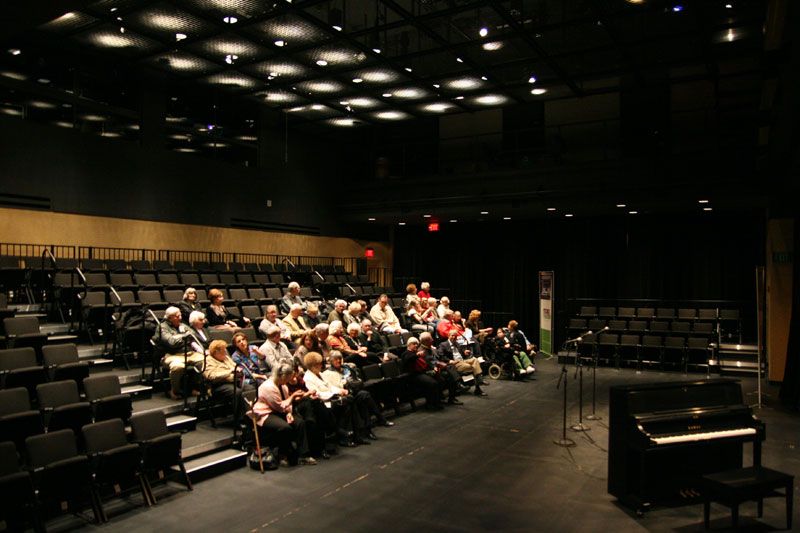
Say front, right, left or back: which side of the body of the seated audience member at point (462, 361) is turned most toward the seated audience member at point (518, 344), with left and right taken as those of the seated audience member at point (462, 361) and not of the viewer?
left

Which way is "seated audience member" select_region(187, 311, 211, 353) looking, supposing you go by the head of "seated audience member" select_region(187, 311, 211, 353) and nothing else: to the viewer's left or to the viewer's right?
to the viewer's right

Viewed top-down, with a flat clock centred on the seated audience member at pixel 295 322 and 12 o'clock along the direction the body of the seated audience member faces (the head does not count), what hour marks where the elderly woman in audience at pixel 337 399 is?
The elderly woman in audience is roughly at 1 o'clock from the seated audience member.

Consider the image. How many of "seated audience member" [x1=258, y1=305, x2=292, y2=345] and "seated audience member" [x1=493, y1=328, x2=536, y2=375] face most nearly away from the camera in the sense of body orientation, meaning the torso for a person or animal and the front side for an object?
0

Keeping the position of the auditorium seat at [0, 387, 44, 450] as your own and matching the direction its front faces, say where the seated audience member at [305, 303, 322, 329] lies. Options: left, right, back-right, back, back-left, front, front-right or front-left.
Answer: left

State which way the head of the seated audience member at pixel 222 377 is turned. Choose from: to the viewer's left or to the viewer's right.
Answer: to the viewer's right

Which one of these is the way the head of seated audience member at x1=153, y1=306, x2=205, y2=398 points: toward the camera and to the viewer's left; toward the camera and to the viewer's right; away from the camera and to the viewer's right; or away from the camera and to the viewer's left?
toward the camera and to the viewer's right

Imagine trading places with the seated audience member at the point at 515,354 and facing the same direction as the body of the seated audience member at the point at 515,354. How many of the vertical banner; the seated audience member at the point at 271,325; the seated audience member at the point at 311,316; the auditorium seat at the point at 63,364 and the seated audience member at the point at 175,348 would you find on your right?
4

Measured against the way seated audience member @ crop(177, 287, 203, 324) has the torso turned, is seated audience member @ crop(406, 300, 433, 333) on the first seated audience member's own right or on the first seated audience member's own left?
on the first seated audience member's own left

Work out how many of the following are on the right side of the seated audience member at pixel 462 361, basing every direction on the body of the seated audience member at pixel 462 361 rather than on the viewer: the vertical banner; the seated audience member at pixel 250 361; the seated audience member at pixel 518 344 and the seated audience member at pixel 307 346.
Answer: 2
